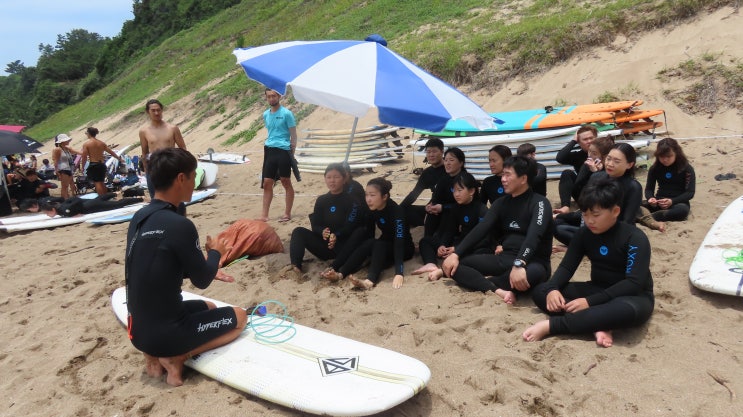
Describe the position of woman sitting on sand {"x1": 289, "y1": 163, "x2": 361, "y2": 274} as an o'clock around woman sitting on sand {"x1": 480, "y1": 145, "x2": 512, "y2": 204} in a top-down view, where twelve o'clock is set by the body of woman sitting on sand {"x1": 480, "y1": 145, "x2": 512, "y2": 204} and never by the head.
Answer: woman sitting on sand {"x1": 289, "y1": 163, "x2": 361, "y2": 274} is roughly at 1 o'clock from woman sitting on sand {"x1": 480, "y1": 145, "x2": 512, "y2": 204}.

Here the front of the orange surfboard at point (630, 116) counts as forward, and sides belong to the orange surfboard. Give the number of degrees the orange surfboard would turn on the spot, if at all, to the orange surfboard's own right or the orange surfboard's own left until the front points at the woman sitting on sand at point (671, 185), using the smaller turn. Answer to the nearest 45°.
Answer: approximately 90° to the orange surfboard's own right

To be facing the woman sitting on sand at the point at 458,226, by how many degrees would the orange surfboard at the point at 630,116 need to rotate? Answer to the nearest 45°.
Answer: approximately 90° to its right

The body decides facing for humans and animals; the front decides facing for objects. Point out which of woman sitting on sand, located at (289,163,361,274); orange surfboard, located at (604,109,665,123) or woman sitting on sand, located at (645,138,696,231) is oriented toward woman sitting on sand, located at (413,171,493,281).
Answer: woman sitting on sand, located at (645,138,696,231)

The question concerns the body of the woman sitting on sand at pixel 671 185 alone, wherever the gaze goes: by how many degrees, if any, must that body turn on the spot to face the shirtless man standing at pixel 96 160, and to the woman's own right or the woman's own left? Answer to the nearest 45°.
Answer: approximately 45° to the woman's own right

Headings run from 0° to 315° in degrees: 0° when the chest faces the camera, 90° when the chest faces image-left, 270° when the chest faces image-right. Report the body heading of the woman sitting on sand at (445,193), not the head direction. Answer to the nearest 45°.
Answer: approximately 45°

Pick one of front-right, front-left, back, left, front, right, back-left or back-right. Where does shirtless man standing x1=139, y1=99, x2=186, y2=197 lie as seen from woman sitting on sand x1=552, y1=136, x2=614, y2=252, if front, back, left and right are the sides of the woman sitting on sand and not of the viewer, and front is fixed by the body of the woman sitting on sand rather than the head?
front-right

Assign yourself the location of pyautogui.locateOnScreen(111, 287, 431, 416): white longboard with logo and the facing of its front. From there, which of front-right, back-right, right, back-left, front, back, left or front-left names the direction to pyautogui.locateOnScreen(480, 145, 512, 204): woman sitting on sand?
left

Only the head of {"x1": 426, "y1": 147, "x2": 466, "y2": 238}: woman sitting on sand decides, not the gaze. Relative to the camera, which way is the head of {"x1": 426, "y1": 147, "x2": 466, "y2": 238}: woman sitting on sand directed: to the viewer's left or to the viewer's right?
to the viewer's left

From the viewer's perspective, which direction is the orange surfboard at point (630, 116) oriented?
to the viewer's right

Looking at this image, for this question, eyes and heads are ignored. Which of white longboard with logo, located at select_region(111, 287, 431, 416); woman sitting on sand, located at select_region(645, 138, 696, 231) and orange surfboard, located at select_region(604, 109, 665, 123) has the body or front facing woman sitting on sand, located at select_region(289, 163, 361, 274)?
woman sitting on sand, located at select_region(645, 138, 696, 231)

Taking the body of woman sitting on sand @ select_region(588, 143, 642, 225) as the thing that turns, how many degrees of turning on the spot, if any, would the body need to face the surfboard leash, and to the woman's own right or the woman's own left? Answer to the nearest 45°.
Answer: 0° — they already face it
